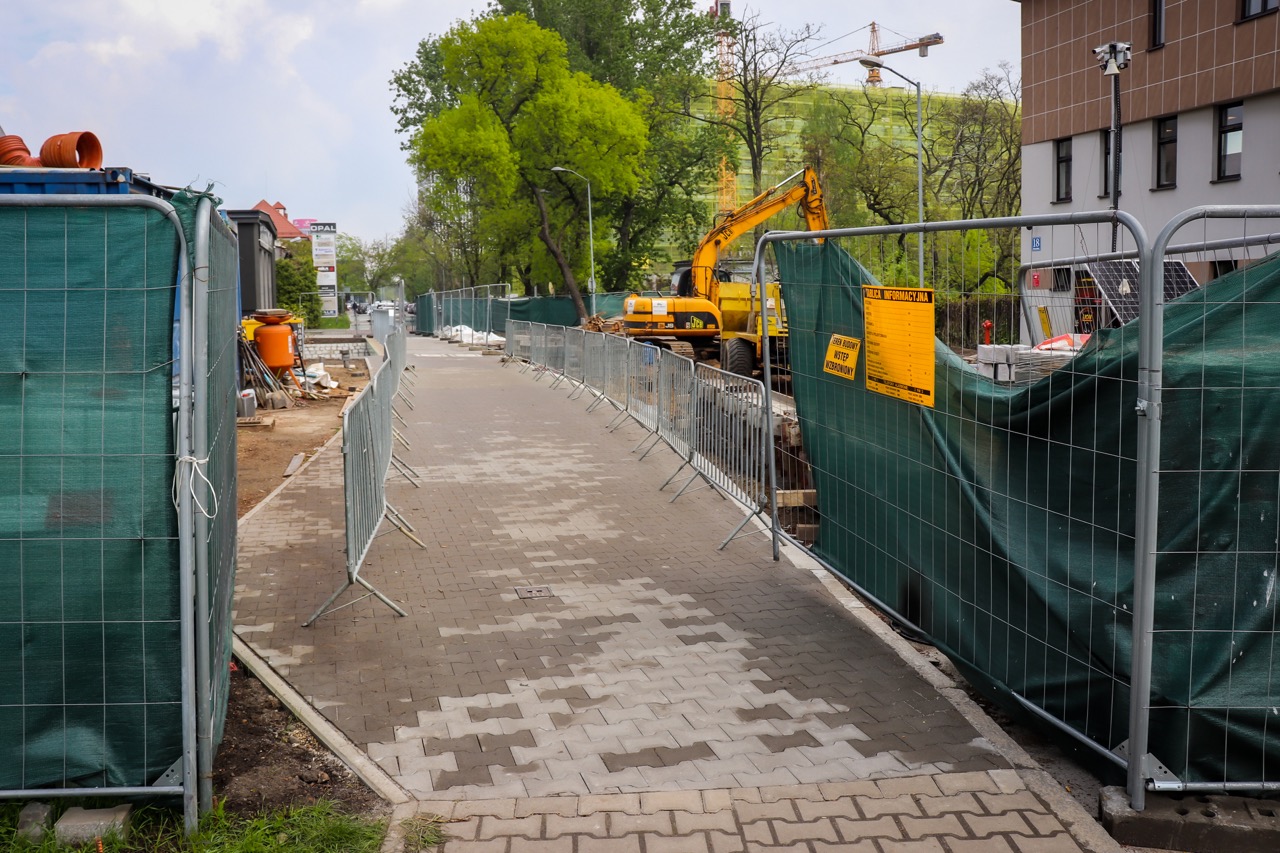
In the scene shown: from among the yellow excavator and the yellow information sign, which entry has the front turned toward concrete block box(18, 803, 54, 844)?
the yellow information sign

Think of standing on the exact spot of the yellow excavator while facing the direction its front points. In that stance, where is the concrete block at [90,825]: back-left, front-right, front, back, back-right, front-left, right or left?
right

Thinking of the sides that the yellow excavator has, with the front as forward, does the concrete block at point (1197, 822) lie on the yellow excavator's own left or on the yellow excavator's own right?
on the yellow excavator's own right

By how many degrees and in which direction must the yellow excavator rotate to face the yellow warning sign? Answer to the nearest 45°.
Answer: approximately 90° to its right

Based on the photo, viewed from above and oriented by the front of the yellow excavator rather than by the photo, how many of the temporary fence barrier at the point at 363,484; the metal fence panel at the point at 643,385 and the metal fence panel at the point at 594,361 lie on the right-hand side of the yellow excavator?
3

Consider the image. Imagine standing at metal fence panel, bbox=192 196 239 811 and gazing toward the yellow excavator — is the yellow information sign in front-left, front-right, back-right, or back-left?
front-right

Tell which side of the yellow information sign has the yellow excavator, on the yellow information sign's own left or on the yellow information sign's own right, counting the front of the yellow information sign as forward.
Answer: on the yellow information sign's own right

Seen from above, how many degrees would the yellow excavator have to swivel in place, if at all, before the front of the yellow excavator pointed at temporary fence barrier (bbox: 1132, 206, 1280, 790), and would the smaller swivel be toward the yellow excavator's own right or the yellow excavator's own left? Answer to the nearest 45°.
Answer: approximately 90° to the yellow excavator's own right

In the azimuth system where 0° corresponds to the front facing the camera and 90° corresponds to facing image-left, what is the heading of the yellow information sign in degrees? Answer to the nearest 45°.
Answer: approximately 45°

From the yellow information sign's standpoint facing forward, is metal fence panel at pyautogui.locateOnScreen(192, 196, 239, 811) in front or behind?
in front

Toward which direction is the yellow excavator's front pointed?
to the viewer's right

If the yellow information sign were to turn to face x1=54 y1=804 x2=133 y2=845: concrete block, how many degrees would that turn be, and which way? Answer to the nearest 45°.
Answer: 0° — it already faces it

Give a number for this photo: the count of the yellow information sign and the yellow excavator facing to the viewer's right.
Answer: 1

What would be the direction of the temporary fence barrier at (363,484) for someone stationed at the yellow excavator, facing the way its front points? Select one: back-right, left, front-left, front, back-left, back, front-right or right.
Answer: right
